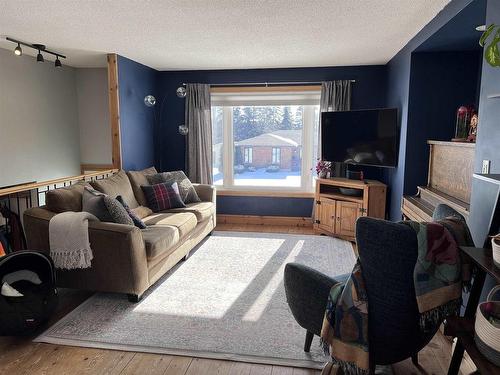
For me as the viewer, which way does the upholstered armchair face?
facing away from the viewer and to the left of the viewer

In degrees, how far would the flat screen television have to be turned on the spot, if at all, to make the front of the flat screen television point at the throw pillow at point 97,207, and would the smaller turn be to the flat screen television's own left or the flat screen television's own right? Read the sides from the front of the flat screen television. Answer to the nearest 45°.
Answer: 0° — it already faces it

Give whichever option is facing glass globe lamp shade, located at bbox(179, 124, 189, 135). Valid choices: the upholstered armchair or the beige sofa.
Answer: the upholstered armchair

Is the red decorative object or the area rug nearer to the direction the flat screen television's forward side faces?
the area rug

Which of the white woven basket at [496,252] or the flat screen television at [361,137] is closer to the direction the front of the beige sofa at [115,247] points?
the white woven basket

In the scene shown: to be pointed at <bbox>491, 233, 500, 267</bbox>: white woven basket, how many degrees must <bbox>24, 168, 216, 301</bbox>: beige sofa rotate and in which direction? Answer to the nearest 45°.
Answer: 0° — it already faces it

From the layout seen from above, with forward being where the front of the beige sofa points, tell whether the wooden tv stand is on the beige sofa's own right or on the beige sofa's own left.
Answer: on the beige sofa's own left

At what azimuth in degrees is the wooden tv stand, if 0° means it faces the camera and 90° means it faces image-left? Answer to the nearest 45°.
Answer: approximately 45°

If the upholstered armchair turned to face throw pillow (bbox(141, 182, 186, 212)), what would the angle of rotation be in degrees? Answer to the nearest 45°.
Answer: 0° — it already faces it
